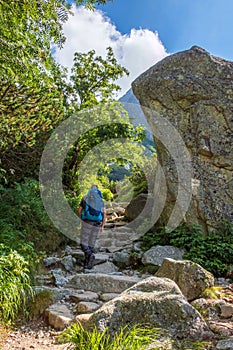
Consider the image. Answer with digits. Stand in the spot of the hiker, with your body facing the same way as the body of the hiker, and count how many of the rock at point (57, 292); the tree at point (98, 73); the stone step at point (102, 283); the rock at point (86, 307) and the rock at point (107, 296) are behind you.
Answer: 4

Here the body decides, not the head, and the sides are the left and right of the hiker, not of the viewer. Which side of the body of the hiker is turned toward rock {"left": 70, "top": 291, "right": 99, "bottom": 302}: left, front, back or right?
back

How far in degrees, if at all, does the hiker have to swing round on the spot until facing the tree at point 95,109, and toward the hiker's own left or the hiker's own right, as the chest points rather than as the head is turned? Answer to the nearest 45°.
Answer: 0° — they already face it

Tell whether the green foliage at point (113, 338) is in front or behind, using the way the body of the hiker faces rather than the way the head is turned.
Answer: behind

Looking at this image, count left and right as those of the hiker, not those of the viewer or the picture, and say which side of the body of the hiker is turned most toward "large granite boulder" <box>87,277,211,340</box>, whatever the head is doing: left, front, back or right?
back

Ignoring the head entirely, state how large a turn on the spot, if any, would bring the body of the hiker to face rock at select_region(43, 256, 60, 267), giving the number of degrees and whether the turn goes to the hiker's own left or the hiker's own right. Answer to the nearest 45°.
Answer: approximately 135° to the hiker's own left

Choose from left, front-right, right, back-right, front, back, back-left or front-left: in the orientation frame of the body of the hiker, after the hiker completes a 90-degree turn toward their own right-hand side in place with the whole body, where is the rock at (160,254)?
front

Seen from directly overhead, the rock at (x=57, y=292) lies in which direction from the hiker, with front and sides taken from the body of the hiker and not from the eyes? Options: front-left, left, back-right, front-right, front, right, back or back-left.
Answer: back

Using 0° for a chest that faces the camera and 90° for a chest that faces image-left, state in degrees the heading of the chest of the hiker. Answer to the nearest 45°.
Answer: approximately 180°

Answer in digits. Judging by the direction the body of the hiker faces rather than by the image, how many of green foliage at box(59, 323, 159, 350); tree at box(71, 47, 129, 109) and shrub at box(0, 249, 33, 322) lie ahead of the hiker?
1

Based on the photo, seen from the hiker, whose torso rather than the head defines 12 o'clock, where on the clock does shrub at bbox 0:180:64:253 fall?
The shrub is roughly at 9 o'clock from the hiker.

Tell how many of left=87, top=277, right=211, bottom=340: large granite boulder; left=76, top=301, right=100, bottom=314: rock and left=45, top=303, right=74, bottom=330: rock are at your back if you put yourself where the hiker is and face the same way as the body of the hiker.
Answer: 3

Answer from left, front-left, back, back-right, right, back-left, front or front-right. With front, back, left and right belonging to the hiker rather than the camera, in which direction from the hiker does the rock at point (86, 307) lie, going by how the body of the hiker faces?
back
